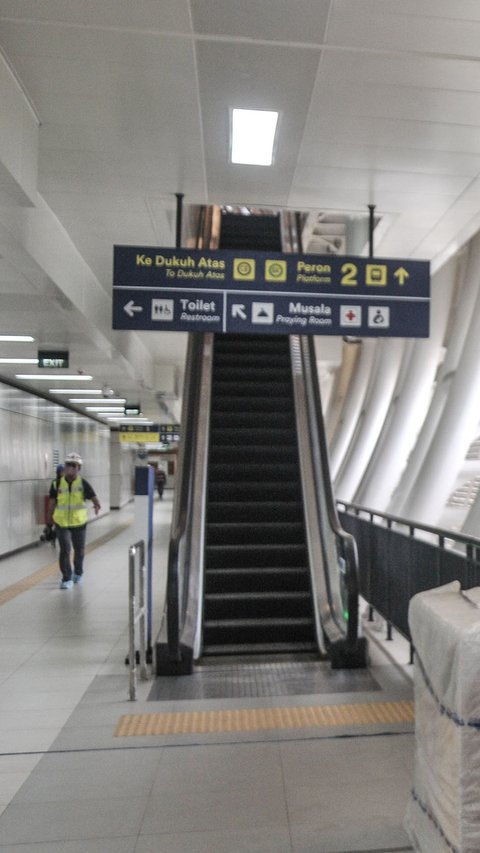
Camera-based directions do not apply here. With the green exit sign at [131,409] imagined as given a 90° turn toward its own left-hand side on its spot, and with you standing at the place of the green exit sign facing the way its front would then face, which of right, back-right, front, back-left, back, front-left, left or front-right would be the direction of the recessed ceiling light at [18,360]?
right

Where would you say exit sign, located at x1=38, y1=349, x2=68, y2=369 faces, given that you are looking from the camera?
facing the viewer

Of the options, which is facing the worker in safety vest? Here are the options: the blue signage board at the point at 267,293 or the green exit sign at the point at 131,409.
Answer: the green exit sign

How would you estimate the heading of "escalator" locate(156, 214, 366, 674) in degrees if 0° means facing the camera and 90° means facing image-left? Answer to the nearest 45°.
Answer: approximately 0°

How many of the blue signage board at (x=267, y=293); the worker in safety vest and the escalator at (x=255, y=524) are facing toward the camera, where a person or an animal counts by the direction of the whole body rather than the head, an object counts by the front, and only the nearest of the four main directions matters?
3

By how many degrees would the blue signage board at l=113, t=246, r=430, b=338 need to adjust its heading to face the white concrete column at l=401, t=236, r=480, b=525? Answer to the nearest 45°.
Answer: approximately 135° to its left

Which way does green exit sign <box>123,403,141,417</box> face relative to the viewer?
toward the camera

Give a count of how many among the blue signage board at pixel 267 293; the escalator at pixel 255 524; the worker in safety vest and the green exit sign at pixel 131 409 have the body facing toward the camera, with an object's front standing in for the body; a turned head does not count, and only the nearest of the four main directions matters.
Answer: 4

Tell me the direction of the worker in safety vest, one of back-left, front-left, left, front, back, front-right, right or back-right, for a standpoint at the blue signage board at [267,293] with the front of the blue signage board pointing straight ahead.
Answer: back-right

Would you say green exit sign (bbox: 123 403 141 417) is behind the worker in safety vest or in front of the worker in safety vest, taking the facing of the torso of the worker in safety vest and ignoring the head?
behind

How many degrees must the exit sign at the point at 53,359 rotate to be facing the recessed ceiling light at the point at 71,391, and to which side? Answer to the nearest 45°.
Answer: approximately 180°

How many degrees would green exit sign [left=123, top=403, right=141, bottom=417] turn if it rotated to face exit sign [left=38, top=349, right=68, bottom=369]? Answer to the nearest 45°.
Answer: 0° — it already faces it
